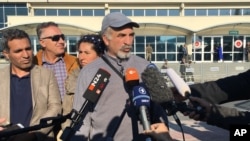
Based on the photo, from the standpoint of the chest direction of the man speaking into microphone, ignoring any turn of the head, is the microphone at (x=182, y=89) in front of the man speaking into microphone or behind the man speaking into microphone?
in front

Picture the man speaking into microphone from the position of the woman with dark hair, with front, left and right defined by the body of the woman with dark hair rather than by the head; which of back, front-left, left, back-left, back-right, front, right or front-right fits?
front-left

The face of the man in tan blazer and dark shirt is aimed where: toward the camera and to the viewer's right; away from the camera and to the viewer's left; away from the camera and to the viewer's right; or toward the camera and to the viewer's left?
toward the camera and to the viewer's right

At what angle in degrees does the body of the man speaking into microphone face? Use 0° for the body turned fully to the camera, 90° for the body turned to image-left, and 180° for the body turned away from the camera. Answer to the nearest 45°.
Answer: approximately 315°

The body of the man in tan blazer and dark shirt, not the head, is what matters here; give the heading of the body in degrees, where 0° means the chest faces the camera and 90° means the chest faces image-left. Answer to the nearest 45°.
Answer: approximately 0°

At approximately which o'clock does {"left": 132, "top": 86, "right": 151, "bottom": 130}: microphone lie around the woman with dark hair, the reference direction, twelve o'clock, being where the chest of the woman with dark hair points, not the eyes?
The microphone is roughly at 10 o'clock from the woman with dark hair.

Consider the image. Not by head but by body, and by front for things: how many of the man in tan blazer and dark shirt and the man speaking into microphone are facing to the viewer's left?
0

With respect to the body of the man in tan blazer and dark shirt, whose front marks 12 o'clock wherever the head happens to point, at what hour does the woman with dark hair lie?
The woman with dark hair is roughly at 8 o'clock from the man in tan blazer and dark shirt.

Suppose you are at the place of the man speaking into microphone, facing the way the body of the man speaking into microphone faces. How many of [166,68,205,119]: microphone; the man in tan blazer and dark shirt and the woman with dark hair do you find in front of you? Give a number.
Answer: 1
